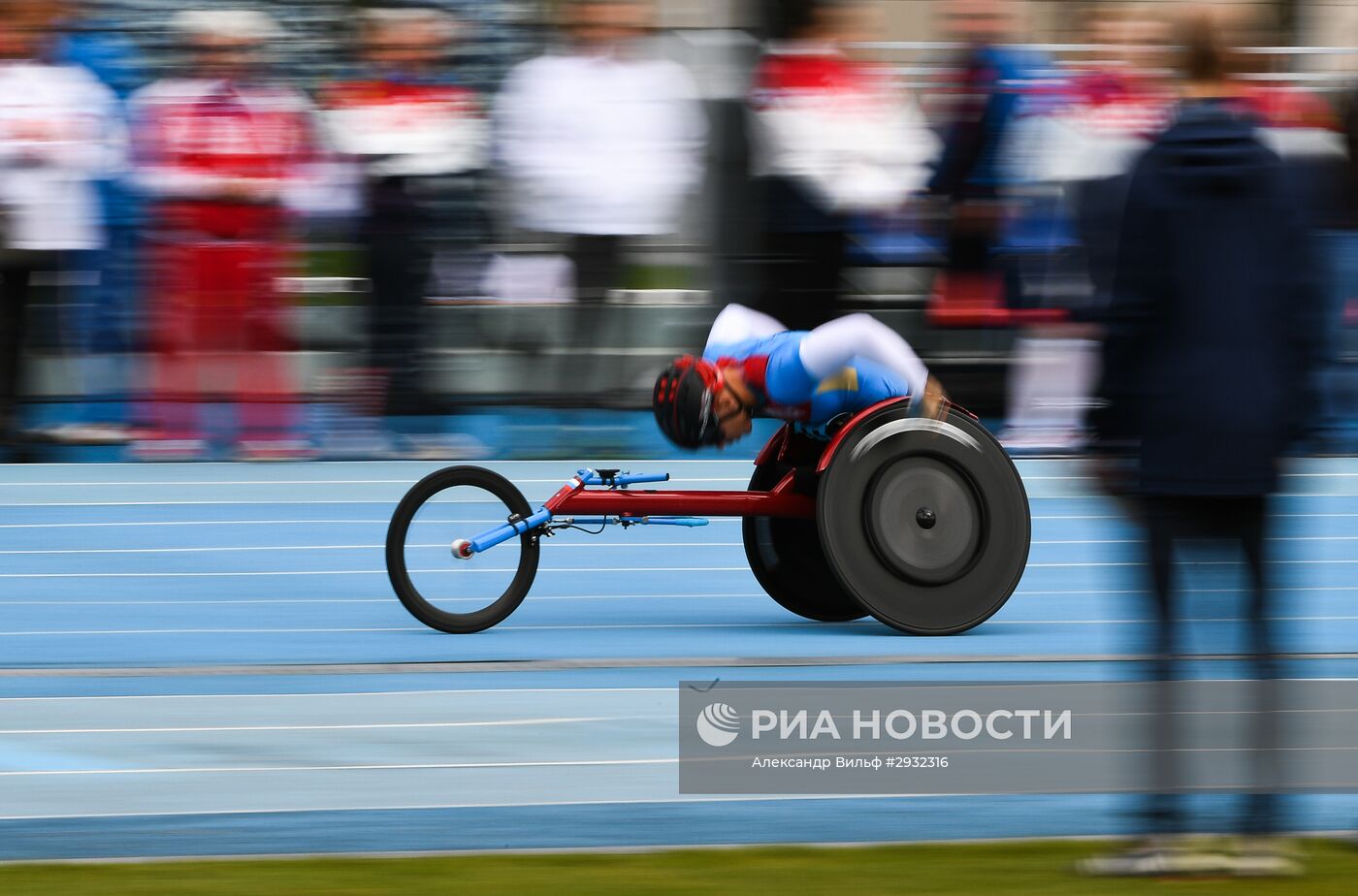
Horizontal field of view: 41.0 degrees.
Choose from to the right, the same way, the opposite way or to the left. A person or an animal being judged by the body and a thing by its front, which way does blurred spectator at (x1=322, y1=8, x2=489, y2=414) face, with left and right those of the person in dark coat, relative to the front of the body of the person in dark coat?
the opposite way

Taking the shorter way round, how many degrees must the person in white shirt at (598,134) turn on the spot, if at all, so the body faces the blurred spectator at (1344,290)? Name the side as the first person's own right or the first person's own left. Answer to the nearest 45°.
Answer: approximately 90° to the first person's own left

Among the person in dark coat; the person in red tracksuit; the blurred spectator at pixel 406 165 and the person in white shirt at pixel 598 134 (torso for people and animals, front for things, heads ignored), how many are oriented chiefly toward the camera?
3

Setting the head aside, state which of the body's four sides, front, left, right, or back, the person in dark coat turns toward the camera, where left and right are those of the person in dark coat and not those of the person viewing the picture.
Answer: back

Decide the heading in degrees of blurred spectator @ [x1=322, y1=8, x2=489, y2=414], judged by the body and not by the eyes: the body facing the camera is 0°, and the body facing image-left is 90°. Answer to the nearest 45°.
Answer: approximately 0°

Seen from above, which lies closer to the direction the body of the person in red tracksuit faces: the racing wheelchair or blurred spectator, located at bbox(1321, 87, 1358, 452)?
the racing wheelchair

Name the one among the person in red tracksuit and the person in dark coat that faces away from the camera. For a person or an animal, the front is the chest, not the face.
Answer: the person in dark coat

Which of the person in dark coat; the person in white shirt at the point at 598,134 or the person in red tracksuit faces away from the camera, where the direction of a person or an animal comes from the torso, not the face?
the person in dark coat

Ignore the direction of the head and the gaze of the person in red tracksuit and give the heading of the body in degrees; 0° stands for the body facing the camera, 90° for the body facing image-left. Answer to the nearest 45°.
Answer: approximately 0°
